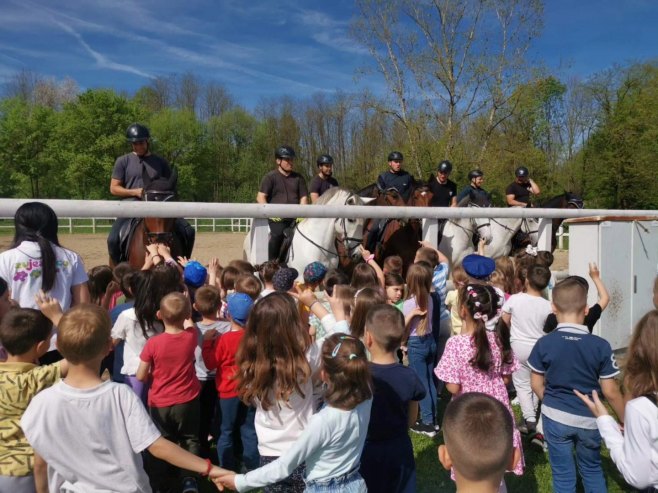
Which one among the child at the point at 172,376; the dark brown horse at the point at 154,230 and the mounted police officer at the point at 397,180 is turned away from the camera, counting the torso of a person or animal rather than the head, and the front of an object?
the child

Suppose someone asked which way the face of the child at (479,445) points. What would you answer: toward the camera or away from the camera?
away from the camera

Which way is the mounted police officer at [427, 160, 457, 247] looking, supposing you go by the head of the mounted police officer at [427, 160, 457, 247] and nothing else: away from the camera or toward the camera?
toward the camera

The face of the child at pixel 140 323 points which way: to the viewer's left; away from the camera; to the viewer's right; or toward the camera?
away from the camera

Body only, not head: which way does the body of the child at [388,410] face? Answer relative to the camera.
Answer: away from the camera

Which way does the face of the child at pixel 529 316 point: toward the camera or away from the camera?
away from the camera

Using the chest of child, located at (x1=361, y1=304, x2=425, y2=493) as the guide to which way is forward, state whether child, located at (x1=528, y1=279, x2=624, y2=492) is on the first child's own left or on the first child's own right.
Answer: on the first child's own right

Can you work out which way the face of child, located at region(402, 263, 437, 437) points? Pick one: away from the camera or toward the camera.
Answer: away from the camera

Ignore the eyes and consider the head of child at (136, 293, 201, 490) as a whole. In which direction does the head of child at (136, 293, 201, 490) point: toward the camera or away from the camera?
away from the camera

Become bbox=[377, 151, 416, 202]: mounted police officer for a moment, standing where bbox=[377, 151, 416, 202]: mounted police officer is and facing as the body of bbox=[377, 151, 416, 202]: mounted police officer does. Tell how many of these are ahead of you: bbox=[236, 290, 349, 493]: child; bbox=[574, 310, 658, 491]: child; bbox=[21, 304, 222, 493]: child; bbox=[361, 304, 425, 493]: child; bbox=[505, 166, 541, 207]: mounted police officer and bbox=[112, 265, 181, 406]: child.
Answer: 5

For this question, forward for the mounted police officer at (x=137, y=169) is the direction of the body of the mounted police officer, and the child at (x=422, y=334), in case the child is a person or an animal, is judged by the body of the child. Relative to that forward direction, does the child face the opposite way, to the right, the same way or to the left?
the opposite way

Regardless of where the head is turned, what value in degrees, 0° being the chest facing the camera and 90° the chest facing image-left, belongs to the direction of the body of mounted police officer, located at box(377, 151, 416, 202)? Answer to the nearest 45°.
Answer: approximately 0°

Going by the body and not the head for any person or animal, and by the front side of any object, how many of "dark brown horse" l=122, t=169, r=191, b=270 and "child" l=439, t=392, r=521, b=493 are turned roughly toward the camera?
1

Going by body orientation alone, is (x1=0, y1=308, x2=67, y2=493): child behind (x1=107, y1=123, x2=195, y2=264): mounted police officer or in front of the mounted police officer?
in front

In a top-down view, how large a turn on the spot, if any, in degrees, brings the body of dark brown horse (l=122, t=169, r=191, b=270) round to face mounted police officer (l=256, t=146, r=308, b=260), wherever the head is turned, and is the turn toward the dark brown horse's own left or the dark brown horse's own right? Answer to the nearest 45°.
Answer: approximately 135° to the dark brown horse's own left

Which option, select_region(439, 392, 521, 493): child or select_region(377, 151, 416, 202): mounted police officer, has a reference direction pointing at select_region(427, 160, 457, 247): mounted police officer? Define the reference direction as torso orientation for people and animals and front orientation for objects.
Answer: the child

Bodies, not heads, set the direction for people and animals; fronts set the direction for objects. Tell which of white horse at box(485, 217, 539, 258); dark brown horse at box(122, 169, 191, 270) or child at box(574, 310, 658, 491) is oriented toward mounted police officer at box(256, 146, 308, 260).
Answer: the child
